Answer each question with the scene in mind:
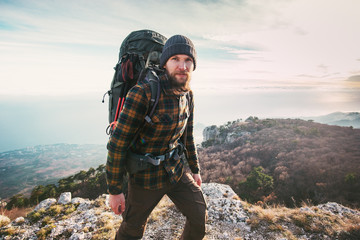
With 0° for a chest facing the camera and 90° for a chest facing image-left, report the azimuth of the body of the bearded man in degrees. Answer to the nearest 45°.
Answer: approximately 315°

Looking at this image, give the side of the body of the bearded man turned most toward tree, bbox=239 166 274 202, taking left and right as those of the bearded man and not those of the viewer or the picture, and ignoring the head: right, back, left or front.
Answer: left
